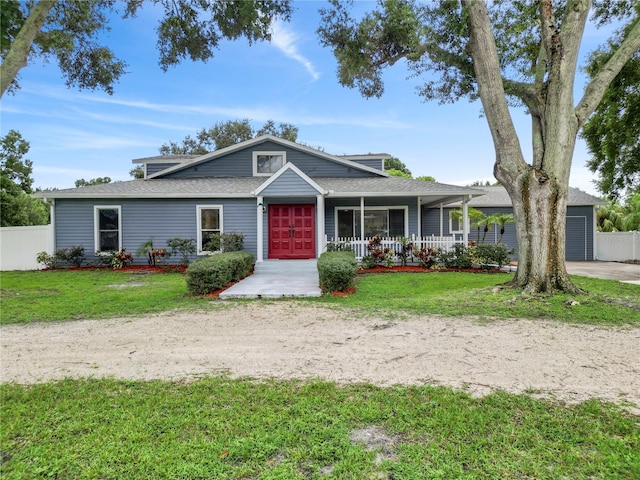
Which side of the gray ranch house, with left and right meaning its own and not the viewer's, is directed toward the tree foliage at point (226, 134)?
back

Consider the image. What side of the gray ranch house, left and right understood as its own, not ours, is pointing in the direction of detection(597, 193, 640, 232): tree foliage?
left

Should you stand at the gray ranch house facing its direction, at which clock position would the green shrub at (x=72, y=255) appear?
The green shrub is roughly at 3 o'clock from the gray ranch house.

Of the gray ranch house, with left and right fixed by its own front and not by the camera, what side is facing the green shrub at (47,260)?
right

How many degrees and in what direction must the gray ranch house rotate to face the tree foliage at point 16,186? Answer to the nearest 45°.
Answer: approximately 135° to its right

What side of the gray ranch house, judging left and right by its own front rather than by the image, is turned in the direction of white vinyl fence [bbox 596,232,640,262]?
left

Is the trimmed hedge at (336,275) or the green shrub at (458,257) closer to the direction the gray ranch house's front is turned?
the trimmed hedge

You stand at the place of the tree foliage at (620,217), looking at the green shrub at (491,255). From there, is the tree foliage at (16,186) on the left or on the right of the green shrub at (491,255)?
right

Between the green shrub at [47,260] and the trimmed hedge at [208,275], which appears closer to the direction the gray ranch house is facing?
the trimmed hedge

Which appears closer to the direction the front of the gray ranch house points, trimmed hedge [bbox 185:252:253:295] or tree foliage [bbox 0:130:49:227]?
the trimmed hedge

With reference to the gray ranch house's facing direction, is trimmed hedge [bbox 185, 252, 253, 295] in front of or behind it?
in front

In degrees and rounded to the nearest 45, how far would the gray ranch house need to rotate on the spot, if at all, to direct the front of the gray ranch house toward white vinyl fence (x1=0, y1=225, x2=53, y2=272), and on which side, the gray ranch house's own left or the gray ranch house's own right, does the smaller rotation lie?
approximately 90° to the gray ranch house's own right

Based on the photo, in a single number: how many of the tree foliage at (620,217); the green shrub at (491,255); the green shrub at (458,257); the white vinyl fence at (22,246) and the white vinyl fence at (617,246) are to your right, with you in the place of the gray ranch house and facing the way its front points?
1

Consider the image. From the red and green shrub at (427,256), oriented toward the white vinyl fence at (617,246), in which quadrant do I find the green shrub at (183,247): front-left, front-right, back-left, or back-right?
back-left

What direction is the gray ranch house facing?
toward the camera
